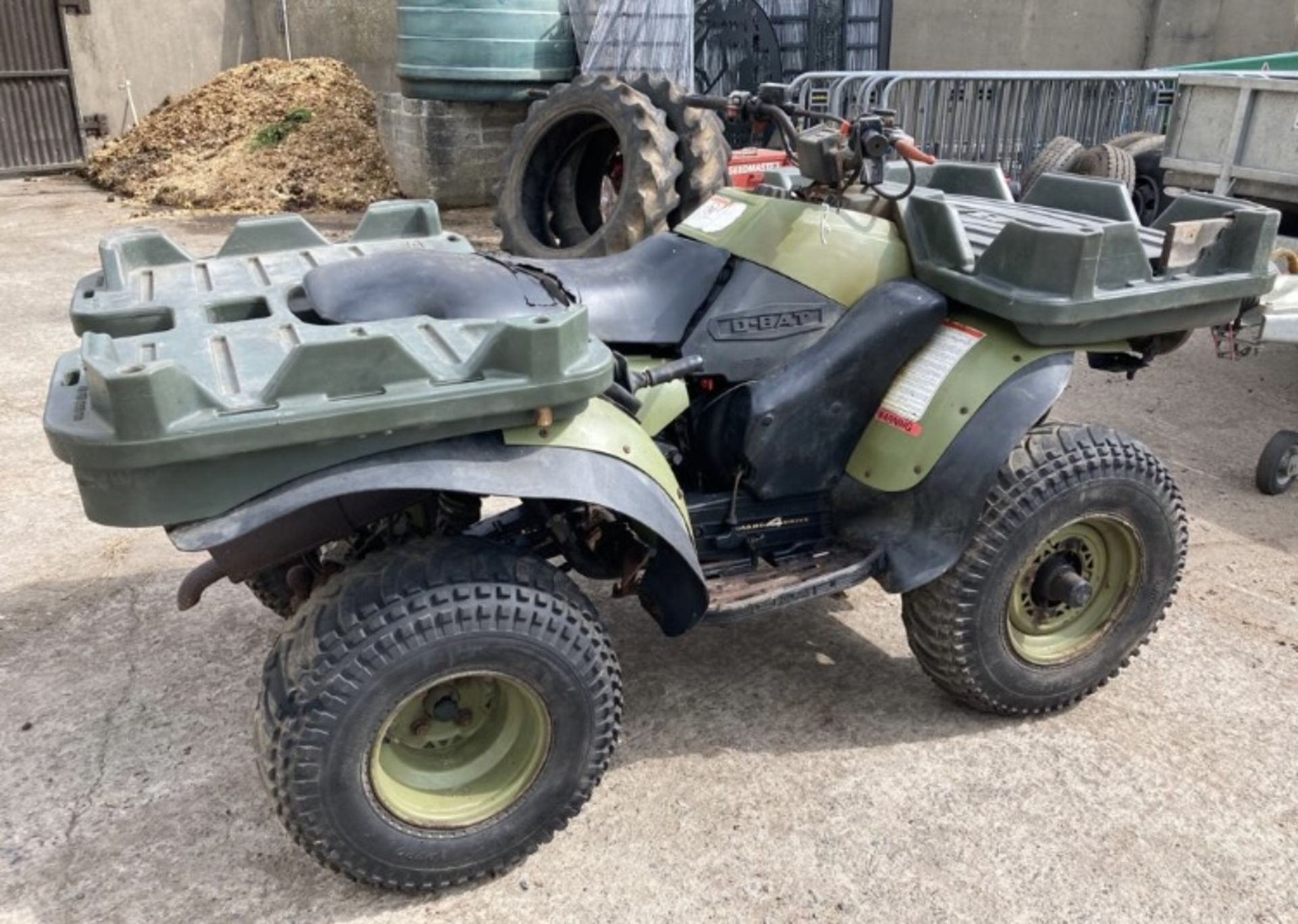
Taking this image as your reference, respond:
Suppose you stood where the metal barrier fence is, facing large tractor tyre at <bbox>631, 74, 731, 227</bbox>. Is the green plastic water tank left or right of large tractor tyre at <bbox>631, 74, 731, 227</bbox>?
right

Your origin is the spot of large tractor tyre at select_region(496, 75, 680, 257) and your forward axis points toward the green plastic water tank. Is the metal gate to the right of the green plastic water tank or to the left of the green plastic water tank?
right

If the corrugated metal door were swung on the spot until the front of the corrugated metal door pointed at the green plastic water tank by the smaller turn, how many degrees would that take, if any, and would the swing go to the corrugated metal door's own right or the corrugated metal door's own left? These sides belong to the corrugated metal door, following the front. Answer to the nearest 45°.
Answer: approximately 45° to the corrugated metal door's own left

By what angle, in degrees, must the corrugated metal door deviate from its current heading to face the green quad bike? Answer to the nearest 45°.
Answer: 0° — it already faces it

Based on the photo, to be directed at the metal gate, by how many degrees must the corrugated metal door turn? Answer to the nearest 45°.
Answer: approximately 45° to its left

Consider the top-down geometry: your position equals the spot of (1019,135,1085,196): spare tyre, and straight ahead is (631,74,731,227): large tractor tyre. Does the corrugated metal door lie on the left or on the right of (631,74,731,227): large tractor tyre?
right

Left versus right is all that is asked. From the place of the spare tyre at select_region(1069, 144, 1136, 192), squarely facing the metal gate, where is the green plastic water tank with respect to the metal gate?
left

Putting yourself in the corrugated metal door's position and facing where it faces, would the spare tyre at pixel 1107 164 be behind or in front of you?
in front

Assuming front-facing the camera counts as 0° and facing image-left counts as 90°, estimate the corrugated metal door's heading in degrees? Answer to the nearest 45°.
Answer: approximately 0°

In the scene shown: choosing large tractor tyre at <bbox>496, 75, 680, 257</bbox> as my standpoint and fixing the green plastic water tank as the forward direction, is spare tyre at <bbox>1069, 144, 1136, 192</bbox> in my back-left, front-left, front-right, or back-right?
back-right

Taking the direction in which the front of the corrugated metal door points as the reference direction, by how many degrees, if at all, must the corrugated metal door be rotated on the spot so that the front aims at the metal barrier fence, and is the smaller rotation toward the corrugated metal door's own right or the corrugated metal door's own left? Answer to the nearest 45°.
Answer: approximately 45° to the corrugated metal door's own left
